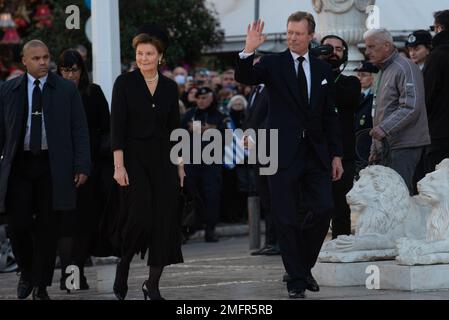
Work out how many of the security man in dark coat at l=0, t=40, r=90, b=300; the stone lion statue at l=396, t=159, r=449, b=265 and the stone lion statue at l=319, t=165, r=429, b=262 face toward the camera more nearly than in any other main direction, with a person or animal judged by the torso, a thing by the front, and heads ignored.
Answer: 1

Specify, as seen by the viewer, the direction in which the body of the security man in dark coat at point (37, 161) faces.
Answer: toward the camera

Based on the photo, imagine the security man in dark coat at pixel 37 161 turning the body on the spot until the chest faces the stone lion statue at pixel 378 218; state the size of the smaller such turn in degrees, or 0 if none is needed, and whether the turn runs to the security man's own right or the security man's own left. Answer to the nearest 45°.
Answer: approximately 90° to the security man's own left

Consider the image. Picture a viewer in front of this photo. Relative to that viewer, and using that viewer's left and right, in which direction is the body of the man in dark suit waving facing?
facing the viewer

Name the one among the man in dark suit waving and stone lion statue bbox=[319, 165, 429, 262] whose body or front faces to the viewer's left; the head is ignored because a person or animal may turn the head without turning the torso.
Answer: the stone lion statue

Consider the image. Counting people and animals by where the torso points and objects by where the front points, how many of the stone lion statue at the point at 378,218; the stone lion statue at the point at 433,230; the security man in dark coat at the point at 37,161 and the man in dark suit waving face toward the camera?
2

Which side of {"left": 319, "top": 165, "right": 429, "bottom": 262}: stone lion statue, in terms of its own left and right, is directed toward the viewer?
left

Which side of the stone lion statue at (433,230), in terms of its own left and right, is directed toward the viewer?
left

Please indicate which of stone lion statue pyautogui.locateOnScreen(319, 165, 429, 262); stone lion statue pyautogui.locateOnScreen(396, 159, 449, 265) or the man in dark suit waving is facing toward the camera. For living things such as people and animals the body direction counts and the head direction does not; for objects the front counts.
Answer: the man in dark suit waving

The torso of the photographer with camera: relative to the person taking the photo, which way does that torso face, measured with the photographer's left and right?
facing the viewer and to the left of the viewer

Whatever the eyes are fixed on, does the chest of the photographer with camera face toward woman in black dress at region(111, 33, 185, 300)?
yes
